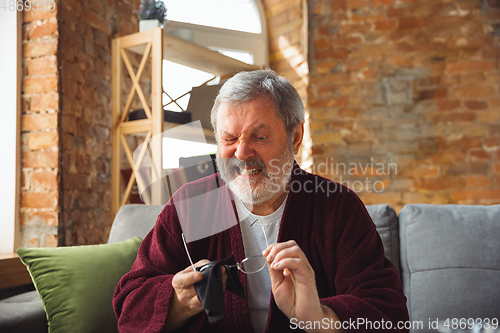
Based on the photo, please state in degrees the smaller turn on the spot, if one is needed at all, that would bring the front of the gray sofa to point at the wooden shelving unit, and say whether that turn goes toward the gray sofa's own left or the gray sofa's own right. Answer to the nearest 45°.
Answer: approximately 135° to the gray sofa's own right

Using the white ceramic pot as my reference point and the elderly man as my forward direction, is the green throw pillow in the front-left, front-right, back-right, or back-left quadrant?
front-right

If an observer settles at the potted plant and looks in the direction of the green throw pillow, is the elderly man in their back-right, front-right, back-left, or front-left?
front-left

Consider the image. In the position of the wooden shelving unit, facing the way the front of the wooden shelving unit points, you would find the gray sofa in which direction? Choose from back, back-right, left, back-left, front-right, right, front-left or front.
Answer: front

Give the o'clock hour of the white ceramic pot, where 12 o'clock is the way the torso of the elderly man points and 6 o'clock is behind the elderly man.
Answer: The white ceramic pot is roughly at 5 o'clock from the elderly man.

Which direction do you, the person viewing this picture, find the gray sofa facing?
facing the viewer

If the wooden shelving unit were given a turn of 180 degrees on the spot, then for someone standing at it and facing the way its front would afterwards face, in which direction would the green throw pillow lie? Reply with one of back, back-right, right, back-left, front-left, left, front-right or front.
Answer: back-left

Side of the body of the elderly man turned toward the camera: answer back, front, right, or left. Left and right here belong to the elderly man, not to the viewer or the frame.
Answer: front
